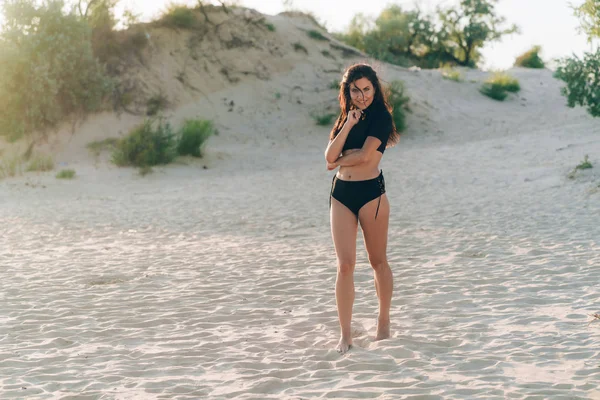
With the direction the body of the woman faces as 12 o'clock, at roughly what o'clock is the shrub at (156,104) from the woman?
The shrub is roughly at 4 o'clock from the woman.

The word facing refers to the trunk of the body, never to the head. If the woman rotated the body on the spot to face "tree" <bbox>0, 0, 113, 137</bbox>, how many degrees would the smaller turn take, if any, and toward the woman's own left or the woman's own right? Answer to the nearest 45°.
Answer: approximately 90° to the woman's own right

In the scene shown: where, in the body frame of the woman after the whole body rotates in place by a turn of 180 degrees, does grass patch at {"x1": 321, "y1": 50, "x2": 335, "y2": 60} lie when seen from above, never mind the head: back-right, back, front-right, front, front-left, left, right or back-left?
front-left

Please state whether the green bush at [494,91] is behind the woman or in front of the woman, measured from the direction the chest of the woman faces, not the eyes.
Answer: behind

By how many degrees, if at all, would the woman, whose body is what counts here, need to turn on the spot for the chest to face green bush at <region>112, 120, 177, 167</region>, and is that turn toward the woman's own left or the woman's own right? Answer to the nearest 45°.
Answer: approximately 135° to the woman's own right

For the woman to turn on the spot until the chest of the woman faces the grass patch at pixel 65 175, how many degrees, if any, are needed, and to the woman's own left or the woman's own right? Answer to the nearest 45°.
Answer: approximately 90° to the woman's own right

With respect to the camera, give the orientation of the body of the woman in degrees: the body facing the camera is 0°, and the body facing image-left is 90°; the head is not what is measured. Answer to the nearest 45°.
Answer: approximately 45°

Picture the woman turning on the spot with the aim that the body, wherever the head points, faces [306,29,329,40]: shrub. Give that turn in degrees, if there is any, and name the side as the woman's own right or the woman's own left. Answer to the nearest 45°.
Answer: approximately 135° to the woman's own right
